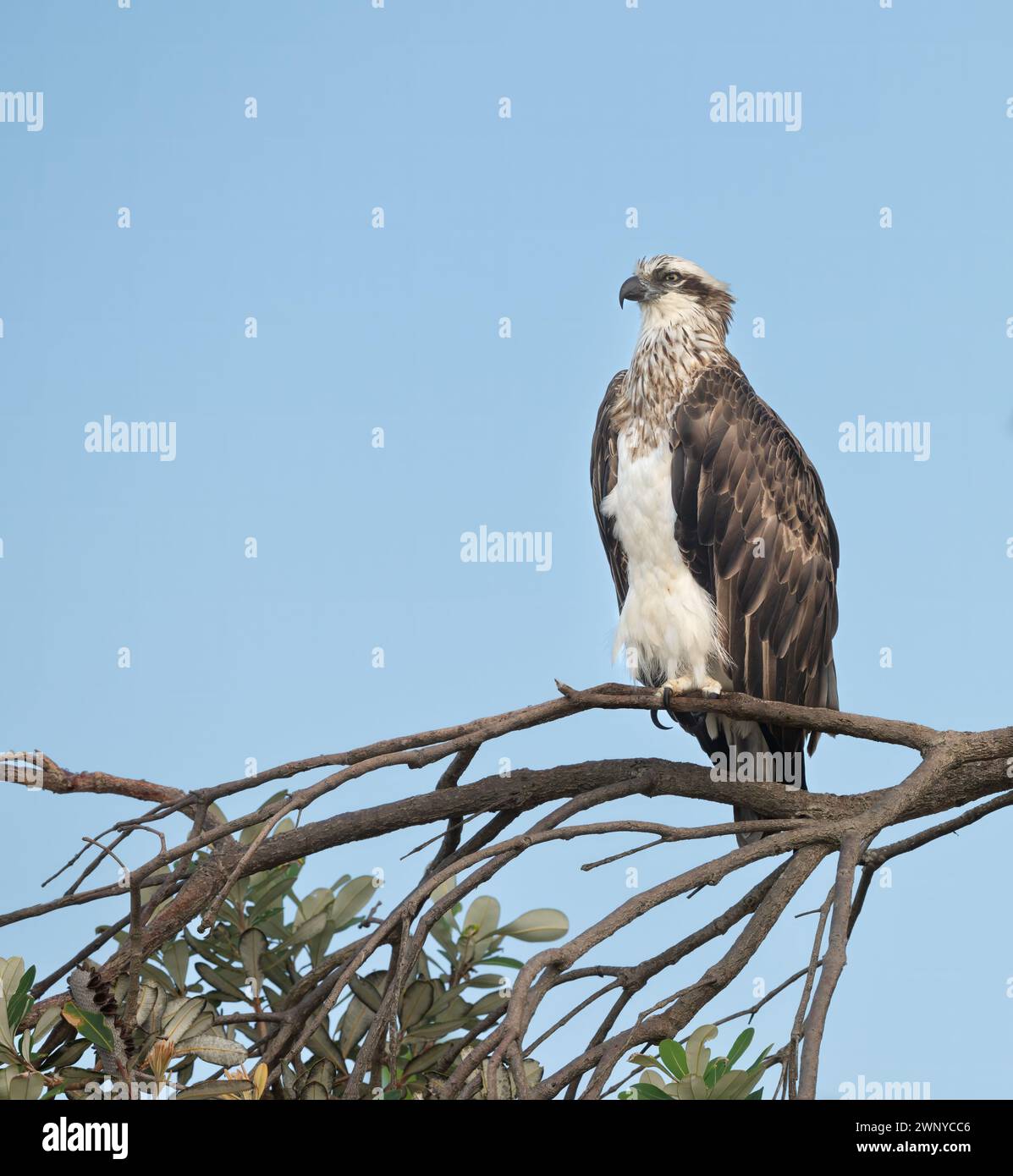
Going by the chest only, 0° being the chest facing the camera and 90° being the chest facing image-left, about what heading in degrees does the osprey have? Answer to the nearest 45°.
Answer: approximately 45°
